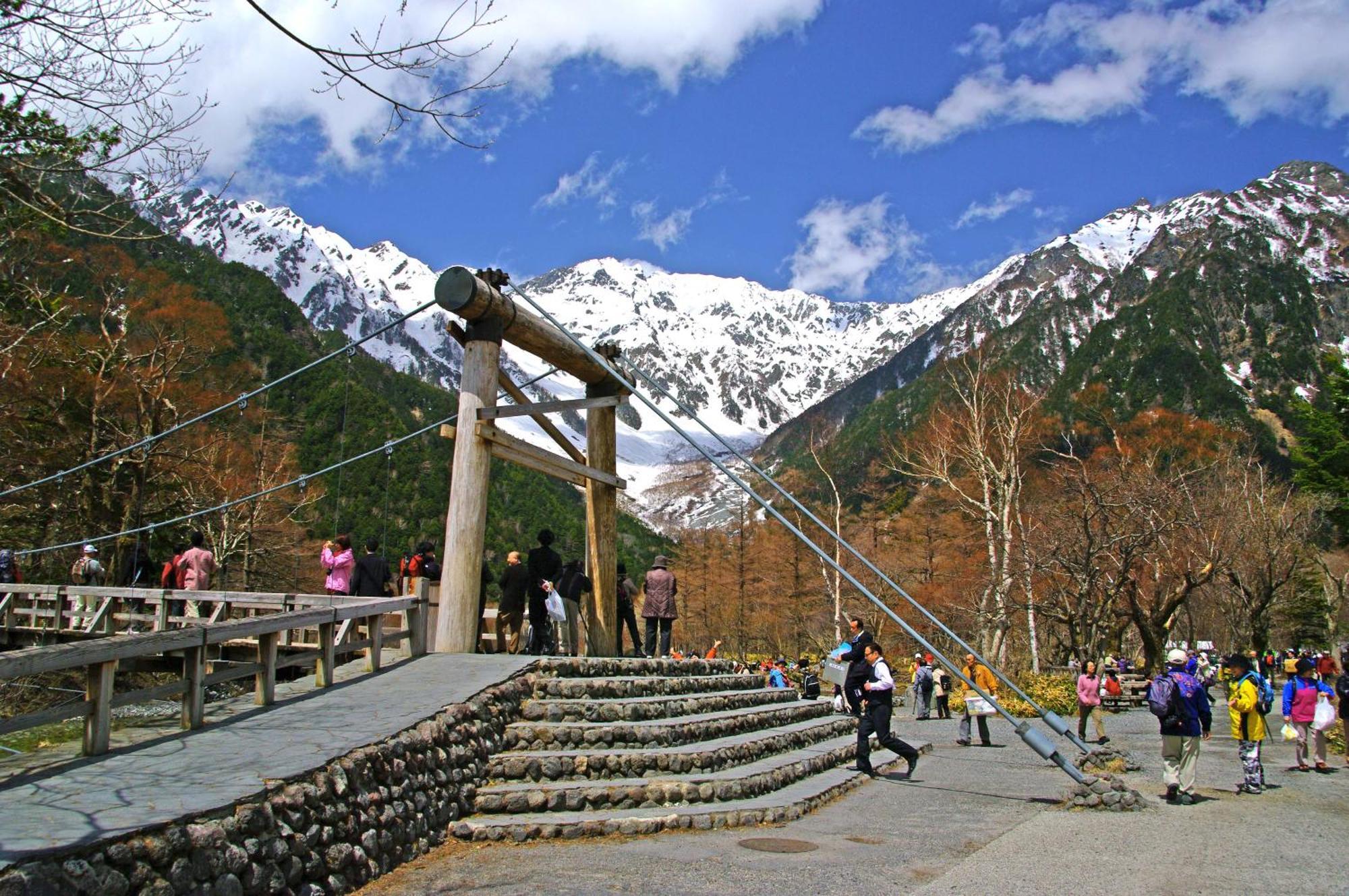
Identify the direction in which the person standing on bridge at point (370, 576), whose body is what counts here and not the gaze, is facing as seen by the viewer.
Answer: away from the camera

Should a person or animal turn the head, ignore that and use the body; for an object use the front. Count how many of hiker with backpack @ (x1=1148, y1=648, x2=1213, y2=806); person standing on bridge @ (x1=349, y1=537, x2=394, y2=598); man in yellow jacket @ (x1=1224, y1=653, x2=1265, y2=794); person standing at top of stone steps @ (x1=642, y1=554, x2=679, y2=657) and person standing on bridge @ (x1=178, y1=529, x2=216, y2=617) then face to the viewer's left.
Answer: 1

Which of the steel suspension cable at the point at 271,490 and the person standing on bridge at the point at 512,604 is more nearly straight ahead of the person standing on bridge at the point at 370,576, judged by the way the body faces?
the steel suspension cable

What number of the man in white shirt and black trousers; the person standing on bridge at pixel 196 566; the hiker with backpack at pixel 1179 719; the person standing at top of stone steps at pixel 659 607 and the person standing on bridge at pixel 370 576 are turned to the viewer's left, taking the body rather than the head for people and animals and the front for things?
1

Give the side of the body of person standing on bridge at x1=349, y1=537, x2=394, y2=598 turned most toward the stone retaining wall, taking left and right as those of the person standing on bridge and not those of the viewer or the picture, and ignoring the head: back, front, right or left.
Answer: back

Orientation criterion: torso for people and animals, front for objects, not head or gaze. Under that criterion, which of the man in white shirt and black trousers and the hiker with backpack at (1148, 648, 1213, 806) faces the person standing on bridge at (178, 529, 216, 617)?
the man in white shirt and black trousers

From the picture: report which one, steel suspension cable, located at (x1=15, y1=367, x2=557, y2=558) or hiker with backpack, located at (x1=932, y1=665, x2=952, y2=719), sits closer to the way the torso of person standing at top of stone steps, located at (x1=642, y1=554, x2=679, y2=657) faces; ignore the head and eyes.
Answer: the hiker with backpack

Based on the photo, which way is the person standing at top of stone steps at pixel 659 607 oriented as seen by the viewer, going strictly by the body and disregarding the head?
away from the camera

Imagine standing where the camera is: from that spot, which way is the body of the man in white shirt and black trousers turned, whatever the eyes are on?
to the viewer's left

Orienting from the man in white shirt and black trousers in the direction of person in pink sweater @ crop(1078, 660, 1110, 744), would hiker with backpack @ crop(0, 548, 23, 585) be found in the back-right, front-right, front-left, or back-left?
back-left

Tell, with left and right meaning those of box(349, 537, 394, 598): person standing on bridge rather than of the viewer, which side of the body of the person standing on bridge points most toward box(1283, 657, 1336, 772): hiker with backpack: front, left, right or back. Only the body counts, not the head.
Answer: right

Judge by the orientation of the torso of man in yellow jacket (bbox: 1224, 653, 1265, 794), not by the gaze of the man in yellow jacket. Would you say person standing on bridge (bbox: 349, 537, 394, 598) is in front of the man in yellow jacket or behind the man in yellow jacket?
in front

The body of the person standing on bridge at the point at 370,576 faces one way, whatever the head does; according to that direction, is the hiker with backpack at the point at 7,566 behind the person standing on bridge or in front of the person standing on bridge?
in front

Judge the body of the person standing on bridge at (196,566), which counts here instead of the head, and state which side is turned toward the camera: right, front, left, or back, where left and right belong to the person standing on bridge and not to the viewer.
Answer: back

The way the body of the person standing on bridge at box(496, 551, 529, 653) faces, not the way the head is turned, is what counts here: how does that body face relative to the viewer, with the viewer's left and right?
facing away from the viewer and to the left of the viewer

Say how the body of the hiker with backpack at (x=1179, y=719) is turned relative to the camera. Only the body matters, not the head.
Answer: away from the camera

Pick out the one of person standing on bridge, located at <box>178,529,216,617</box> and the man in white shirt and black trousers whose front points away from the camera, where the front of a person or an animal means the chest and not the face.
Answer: the person standing on bridge

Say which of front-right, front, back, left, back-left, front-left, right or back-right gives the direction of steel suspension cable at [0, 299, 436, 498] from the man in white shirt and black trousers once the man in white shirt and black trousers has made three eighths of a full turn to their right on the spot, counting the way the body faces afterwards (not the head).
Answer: back-left
